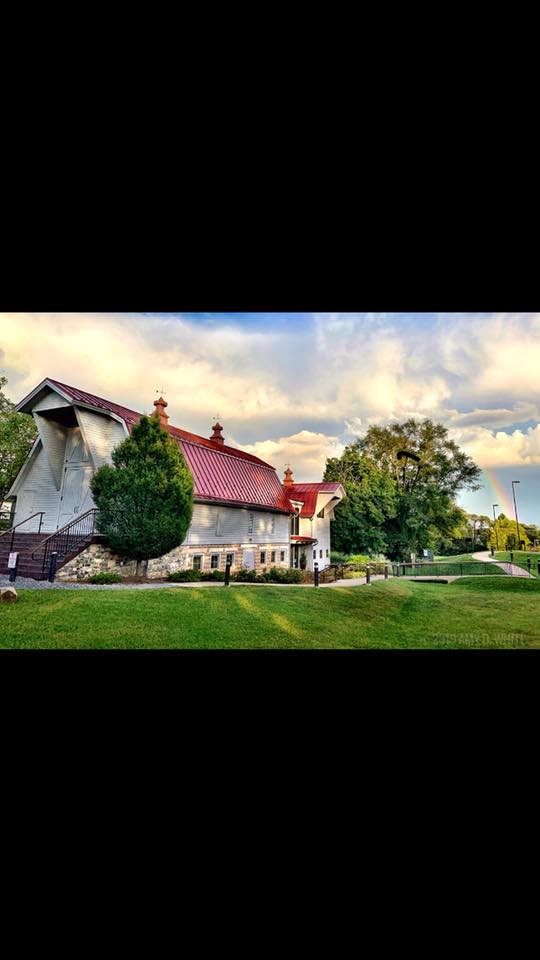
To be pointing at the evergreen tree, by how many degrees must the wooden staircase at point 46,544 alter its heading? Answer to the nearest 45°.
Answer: approximately 90° to its left

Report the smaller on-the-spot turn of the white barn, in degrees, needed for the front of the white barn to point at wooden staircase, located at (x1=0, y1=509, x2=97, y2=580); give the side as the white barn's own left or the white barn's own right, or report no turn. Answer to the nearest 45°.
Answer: approximately 45° to the white barn's own right

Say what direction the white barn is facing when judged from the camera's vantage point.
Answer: facing the viewer and to the left of the viewer

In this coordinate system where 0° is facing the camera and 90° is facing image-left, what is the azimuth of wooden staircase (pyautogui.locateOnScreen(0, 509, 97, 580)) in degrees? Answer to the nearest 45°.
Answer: approximately 45°

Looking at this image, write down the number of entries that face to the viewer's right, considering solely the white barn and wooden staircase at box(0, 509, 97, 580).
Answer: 0

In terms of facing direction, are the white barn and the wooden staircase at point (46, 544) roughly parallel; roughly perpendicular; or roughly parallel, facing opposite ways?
roughly parallel

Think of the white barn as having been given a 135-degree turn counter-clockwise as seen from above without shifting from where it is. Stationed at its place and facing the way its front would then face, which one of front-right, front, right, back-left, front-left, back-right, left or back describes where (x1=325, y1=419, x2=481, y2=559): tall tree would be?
front
